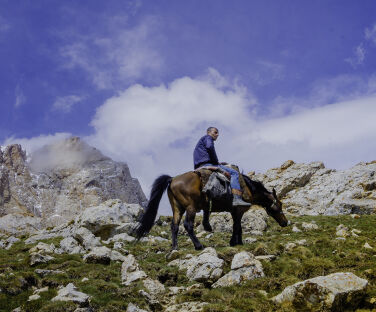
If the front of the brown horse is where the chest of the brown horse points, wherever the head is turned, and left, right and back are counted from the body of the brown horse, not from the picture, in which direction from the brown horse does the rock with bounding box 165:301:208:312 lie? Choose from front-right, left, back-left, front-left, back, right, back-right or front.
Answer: right

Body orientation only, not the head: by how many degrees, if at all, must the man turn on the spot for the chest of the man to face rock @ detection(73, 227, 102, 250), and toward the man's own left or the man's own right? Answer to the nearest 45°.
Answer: approximately 180°

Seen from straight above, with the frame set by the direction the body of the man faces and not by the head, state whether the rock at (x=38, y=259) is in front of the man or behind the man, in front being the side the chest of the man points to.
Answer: behind

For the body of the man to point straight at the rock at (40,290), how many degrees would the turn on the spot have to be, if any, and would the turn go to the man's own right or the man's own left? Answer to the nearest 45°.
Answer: approximately 135° to the man's own right

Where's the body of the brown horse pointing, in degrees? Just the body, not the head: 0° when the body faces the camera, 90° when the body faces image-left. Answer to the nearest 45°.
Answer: approximately 270°

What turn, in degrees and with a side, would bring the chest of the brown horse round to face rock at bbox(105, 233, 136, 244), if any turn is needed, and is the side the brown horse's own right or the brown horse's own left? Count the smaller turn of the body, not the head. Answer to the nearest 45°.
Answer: approximately 135° to the brown horse's own left

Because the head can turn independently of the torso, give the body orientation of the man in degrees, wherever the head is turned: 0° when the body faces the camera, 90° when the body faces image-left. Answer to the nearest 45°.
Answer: approximately 270°
